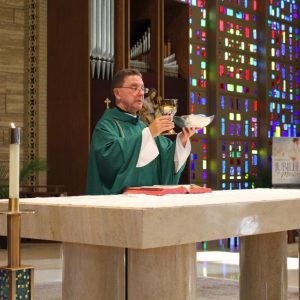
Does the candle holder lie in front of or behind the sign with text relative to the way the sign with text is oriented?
in front

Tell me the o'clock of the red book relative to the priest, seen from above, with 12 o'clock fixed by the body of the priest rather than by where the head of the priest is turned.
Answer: The red book is roughly at 1 o'clock from the priest.

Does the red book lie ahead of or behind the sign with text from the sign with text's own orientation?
ahead

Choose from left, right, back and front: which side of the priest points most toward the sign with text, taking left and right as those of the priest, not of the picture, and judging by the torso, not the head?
left

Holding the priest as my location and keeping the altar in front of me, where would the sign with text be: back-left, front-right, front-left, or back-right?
back-left

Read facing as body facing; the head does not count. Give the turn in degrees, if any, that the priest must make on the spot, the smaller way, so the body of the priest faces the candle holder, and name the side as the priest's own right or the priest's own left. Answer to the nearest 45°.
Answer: approximately 45° to the priest's own right

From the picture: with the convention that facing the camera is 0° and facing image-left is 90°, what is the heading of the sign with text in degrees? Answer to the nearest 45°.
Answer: approximately 0°
